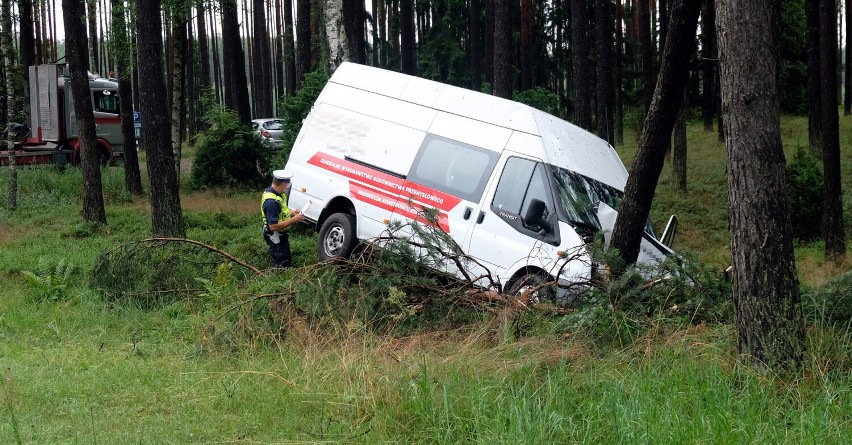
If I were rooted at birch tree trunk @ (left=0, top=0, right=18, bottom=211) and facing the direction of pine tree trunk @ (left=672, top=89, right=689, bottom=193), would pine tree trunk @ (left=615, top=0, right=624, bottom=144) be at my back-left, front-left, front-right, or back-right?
front-left

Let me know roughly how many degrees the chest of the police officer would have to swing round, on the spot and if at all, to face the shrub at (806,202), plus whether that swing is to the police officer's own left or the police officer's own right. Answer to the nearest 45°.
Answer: approximately 45° to the police officer's own left

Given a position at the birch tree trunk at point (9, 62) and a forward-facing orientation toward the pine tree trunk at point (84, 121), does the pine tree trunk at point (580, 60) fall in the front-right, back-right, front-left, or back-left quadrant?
front-left

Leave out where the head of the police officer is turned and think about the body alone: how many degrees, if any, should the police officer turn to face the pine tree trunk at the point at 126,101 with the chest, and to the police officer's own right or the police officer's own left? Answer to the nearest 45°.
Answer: approximately 90° to the police officer's own left

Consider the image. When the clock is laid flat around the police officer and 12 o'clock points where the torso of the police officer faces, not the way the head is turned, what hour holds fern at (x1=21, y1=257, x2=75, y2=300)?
The fern is roughly at 6 o'clock from the police officer.

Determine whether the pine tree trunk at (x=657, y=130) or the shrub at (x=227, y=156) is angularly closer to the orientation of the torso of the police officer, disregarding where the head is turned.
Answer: the pine tree trunk

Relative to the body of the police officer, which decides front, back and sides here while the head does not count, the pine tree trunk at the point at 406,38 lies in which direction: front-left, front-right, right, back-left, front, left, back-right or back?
left

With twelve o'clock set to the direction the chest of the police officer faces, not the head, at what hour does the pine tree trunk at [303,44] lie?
The pine tree trunk is roughly at 9 o'clock from the police officer.

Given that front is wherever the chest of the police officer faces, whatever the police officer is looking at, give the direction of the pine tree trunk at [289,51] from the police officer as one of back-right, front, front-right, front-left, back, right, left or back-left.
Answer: left

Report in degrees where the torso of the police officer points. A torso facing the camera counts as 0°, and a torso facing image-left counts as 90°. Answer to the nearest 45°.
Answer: approximately 270°

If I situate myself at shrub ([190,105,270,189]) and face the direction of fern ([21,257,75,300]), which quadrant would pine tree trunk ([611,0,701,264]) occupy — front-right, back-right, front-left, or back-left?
front-left
